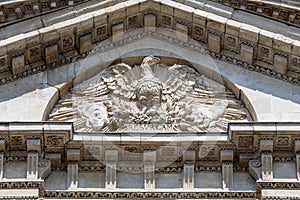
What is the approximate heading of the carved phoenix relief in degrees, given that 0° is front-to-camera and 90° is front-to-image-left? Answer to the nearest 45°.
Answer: approximately 0°
